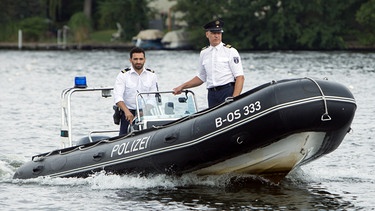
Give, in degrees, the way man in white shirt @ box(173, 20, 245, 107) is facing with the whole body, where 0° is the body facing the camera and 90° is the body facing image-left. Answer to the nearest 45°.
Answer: approximately 45°

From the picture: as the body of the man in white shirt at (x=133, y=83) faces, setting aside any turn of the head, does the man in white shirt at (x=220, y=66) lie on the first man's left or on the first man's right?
on the first man's left

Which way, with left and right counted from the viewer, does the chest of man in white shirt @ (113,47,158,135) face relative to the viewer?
facing the viewer

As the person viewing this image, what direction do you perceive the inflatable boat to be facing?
facing the viewer and to the right of the viewer
